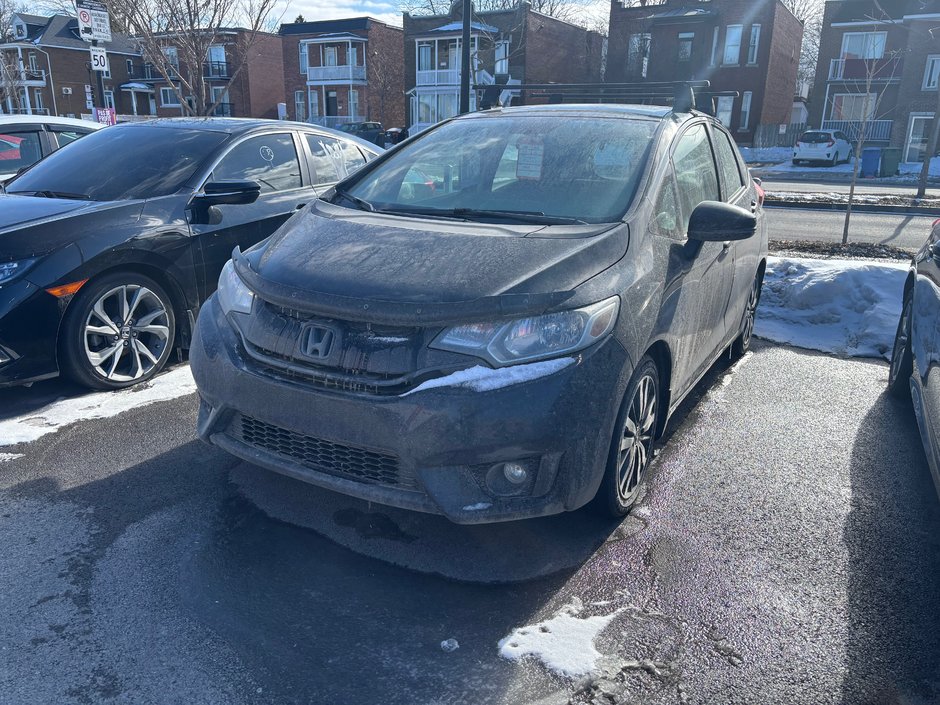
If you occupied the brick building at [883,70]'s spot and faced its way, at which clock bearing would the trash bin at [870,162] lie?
The trash bin is roughly at 12 o'clock from the brick building.

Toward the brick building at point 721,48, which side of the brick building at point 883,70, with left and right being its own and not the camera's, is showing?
right

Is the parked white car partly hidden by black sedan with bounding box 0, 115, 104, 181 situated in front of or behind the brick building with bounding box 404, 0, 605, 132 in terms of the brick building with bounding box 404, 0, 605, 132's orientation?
in front

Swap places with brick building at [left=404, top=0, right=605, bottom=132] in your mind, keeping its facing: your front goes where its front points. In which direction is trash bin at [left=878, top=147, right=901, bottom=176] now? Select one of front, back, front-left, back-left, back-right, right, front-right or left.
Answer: left

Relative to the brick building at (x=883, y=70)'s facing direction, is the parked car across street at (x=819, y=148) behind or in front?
in front

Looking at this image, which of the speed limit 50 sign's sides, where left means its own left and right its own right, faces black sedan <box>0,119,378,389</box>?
front

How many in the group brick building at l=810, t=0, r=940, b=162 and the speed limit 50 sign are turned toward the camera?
2

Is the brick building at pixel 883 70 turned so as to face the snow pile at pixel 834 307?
yes

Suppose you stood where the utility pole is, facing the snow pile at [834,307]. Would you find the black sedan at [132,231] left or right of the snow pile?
right

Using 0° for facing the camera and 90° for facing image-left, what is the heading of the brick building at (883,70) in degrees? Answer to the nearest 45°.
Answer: approximately 0°

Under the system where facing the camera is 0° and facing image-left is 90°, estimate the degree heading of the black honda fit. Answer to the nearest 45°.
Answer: approximately 45°

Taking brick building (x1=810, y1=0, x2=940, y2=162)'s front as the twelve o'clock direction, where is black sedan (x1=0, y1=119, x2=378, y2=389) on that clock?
The black sedan is roughly at 12 o'clock from the brick building.

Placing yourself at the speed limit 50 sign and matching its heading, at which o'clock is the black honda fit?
The black honda fit is roughly at 12 o'clock from the speed limit 50 sign.
